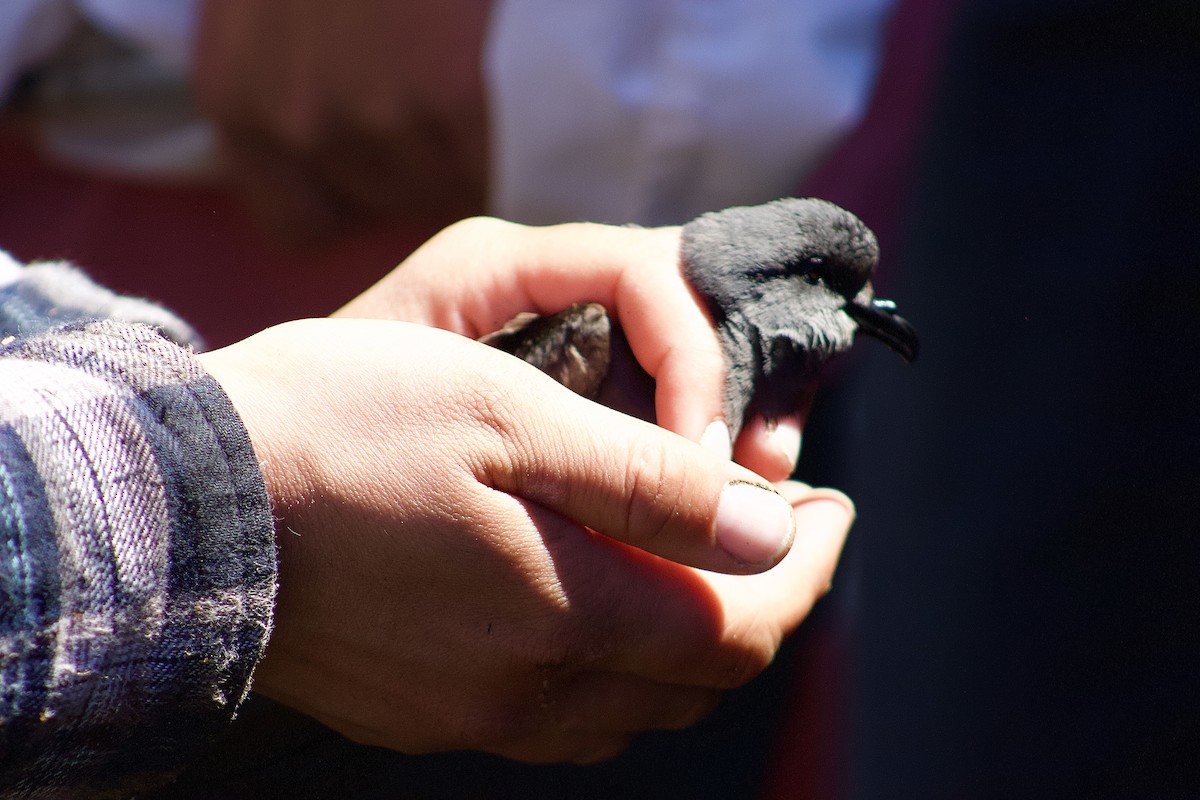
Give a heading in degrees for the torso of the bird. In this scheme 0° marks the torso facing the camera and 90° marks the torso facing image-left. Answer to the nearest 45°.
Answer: approximately 270°
